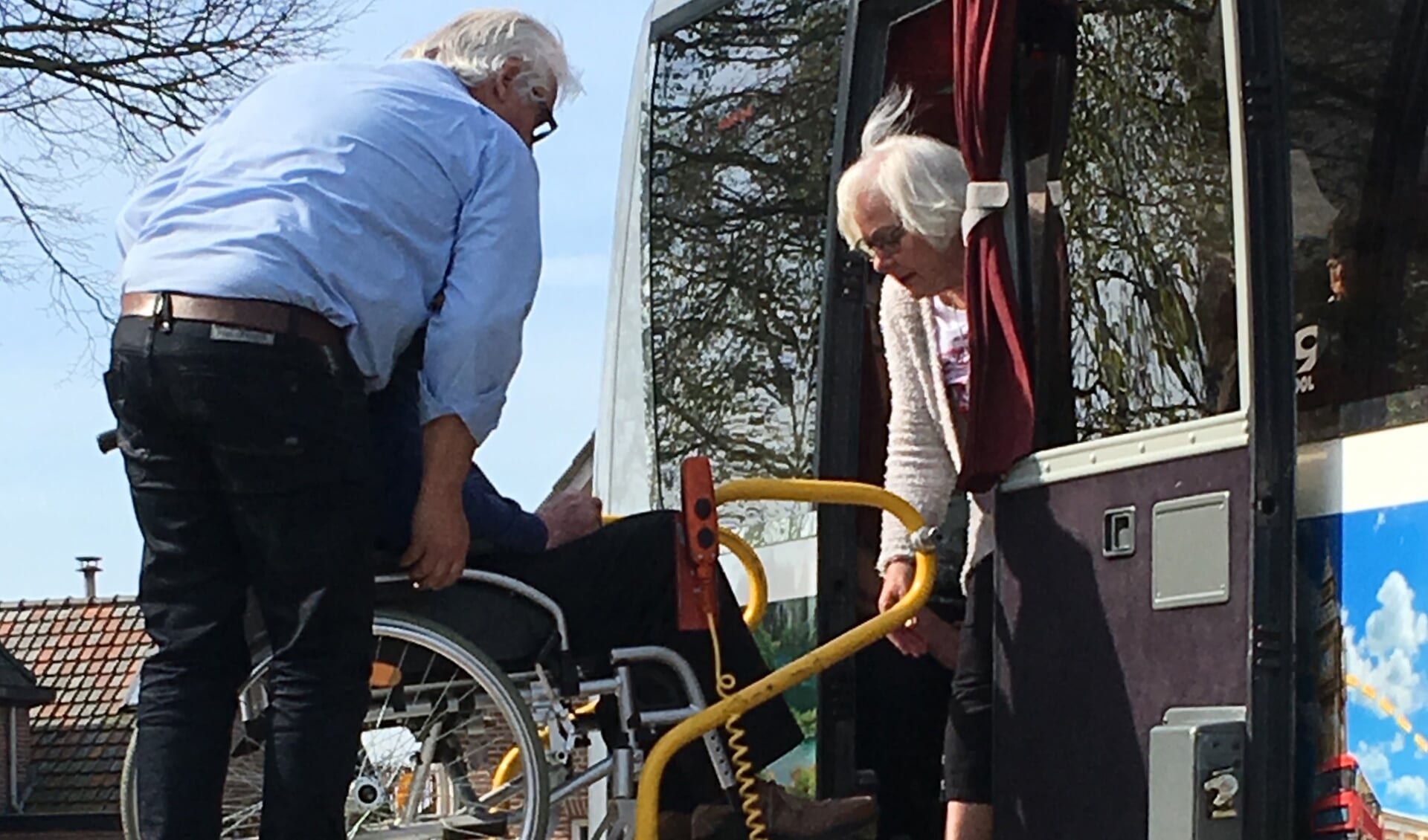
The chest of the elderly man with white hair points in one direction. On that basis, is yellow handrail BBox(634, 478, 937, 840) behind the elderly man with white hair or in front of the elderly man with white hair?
in front

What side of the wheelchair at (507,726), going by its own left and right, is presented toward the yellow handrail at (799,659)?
front

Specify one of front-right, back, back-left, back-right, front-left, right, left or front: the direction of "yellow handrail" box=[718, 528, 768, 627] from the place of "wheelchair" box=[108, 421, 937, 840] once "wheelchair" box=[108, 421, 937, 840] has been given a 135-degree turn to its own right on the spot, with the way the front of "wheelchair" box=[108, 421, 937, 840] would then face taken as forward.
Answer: back

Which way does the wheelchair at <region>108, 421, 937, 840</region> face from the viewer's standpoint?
to the viewer's right

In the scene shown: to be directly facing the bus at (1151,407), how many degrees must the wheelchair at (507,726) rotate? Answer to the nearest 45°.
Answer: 0° — it already faces it

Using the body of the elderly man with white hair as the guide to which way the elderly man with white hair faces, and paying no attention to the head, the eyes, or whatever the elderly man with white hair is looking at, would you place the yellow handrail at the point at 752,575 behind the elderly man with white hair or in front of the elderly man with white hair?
in front

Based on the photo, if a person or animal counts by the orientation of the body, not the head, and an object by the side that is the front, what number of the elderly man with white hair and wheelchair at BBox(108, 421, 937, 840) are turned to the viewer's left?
0

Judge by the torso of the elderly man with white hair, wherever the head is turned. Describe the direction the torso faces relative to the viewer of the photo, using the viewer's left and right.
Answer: facing away from the viewer and to the right of the viewer

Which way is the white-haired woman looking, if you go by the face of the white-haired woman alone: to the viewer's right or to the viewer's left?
to the viewer's left
